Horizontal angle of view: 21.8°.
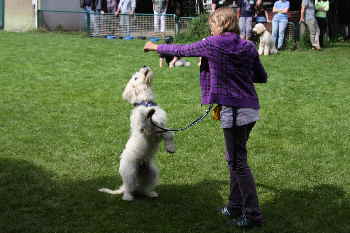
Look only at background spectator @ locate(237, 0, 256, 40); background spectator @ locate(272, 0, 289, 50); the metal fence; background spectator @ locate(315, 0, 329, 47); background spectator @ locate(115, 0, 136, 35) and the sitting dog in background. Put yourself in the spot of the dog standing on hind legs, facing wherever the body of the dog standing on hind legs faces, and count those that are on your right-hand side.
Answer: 0

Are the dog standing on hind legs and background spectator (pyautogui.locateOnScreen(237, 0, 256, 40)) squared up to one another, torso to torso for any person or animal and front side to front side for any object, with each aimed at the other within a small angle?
no

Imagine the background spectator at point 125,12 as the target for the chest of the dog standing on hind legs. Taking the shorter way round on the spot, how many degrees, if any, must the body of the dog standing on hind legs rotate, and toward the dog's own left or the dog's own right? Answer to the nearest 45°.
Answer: approximately 135° to the dog's own left

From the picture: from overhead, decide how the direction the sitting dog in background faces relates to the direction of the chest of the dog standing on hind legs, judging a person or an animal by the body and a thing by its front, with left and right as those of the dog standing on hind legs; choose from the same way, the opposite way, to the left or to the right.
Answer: to the right

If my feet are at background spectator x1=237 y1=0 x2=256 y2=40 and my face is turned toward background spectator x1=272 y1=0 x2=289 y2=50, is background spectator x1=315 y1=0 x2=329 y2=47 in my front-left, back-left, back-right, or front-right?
front-left

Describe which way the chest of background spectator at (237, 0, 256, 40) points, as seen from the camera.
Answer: toward the camera

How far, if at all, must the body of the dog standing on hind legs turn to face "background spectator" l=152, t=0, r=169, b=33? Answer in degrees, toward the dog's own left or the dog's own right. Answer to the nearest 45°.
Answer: approximately 135° to the dog's own left

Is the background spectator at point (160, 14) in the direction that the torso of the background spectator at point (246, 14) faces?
no

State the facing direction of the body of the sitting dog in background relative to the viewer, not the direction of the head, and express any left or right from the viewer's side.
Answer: facing the viewer and to the left of the viewer

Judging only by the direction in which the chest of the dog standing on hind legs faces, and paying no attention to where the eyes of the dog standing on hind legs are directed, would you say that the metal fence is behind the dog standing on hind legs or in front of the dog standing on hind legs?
behind

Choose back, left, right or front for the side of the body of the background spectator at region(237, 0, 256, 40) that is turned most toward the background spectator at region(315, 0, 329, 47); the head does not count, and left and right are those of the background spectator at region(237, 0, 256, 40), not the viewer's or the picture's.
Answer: left

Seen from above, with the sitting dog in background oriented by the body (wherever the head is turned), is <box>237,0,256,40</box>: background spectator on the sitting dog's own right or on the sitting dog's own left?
on the sitting dog's own right

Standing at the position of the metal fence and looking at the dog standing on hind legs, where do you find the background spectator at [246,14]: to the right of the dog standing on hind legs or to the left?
left

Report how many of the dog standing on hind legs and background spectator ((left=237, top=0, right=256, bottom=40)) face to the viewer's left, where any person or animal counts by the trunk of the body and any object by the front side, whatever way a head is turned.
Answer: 0

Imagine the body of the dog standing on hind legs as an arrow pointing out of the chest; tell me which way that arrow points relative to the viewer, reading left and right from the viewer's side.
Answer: facing the viewer and to the right of the viewer

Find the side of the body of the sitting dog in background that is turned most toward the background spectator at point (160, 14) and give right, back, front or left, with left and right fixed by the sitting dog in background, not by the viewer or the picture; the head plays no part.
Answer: right

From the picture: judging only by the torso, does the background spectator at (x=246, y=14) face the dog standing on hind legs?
yes
